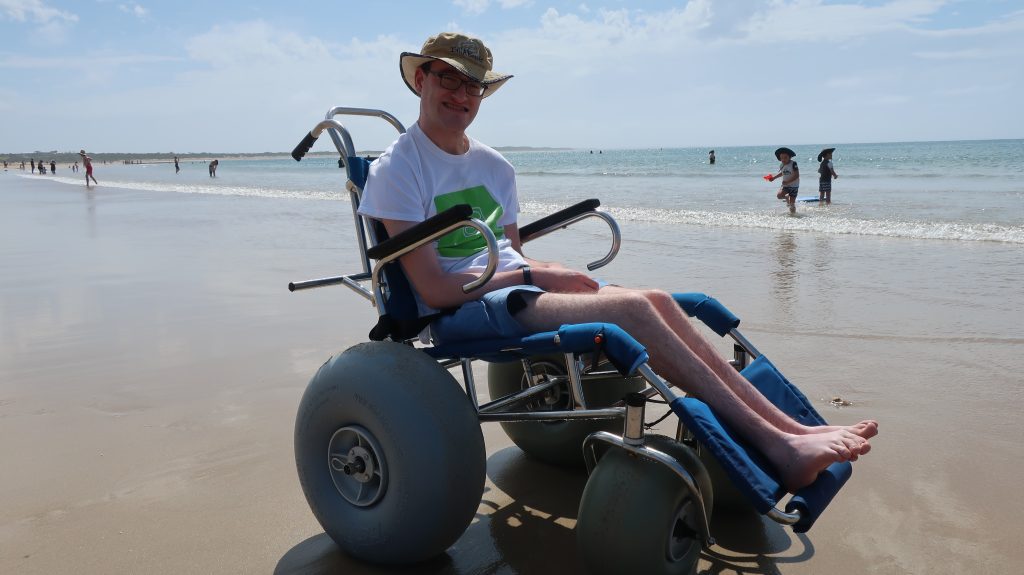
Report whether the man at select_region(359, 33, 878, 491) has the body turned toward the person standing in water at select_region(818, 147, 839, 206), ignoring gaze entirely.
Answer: no

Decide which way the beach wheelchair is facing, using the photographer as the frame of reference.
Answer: facing the viewer and to the right of the viewer

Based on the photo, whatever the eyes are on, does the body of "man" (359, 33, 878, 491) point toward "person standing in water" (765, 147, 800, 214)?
no

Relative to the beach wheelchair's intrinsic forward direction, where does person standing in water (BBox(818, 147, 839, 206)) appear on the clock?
The person standing in water is roughly at 8 o'clock from the beach wheelchair.

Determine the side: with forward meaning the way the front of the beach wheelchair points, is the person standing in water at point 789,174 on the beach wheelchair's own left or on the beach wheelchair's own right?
on the beach wheelchair's own left

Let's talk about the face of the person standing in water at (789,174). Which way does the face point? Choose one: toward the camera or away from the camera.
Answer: toward the camera

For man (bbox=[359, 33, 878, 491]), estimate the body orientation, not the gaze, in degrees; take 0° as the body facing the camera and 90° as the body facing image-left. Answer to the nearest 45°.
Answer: approximately 315°
